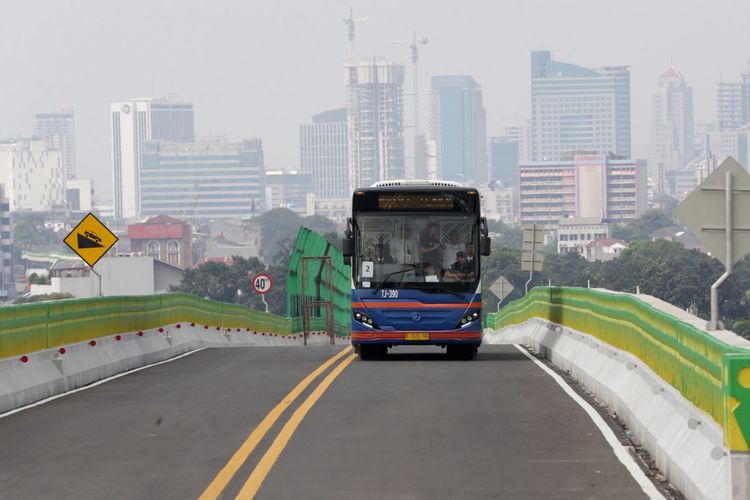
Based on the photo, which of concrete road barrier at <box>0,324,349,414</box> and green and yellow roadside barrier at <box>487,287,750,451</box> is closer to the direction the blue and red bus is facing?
the green and yellow roadside barrier

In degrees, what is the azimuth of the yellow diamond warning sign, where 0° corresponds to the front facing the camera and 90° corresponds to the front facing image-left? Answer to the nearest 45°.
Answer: approximately 0°

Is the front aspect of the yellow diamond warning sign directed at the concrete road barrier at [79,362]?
yes
